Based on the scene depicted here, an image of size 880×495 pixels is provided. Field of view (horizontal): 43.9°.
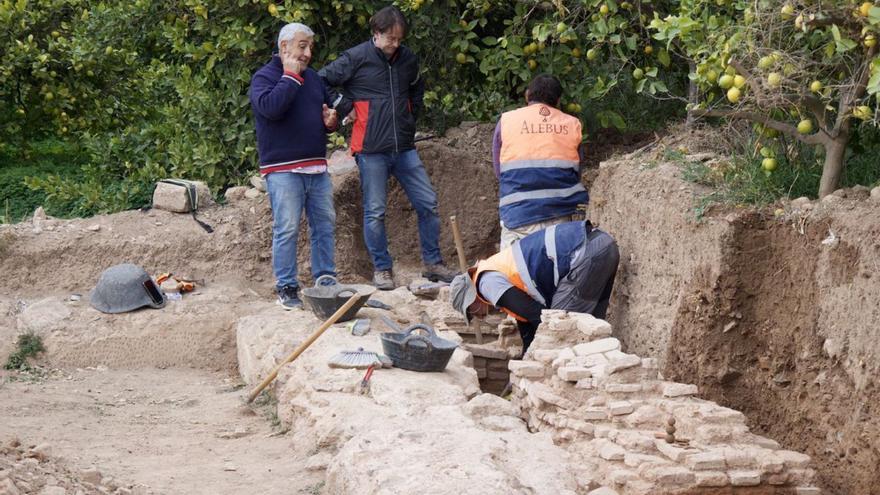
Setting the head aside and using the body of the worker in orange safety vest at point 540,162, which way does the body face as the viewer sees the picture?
away from the camera

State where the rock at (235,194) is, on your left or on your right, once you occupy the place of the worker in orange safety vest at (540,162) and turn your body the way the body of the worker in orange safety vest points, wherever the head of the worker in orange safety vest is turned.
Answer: on your left

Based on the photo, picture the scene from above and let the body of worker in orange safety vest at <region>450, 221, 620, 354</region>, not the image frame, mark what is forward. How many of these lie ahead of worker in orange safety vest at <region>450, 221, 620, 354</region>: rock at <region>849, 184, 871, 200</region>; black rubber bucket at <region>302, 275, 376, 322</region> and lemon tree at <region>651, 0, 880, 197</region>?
1

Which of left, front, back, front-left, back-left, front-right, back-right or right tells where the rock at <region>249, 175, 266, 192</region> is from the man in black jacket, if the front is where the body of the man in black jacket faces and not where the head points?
back

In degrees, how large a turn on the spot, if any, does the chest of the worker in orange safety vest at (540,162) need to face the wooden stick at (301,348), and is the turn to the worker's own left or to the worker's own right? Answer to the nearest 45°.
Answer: approximately 135° to the worker's own left

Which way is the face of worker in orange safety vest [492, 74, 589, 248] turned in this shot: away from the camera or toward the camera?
away from the camera

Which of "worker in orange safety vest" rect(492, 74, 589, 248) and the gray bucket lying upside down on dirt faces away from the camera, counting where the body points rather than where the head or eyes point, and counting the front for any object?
the worker in orange safety vest

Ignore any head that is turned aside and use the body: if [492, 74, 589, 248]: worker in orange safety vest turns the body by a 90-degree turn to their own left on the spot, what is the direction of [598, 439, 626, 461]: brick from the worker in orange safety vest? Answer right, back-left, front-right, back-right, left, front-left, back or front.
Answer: left

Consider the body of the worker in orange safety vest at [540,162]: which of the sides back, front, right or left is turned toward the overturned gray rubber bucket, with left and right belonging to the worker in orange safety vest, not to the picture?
left

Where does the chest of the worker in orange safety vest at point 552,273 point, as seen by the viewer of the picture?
to the viewer's left
